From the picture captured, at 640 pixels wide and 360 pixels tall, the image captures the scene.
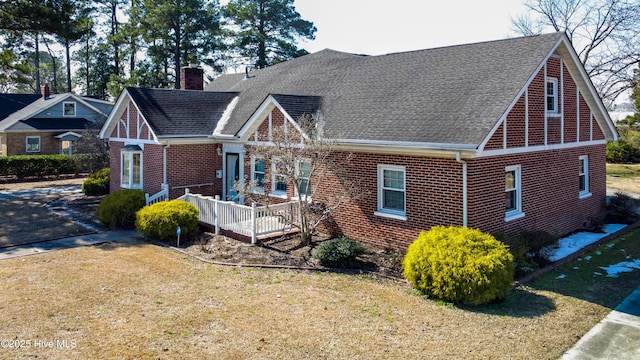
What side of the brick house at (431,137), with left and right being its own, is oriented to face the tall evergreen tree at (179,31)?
right

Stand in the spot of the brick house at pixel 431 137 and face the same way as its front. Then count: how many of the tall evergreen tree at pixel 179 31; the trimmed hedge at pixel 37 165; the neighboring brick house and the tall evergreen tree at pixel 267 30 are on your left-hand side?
0

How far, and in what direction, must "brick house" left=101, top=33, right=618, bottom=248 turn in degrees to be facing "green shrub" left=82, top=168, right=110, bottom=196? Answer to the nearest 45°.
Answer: approximately 90° to its right

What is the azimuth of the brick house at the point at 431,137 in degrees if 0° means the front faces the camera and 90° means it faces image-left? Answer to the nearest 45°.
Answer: approximately 45°

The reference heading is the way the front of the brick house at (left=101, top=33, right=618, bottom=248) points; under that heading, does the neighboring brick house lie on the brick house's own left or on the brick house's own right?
on the brick house's own right

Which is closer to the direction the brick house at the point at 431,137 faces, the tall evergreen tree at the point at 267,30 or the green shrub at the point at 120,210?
the green shrub

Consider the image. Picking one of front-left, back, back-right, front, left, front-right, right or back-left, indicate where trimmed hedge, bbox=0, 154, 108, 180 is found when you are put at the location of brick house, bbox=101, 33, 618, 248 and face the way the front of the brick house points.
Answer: right

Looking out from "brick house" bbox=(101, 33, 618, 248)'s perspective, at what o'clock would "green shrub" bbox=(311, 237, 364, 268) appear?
The green shrub is roughly at 12 o'clock from the brick house.

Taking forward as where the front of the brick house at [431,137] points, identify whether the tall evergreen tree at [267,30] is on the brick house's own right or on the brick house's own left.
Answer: on the brick house's own right

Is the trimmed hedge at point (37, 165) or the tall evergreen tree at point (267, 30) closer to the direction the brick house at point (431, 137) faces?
the trimmed hedge

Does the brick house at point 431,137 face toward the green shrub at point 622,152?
no

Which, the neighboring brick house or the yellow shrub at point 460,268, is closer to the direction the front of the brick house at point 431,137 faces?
the yellow shrub
